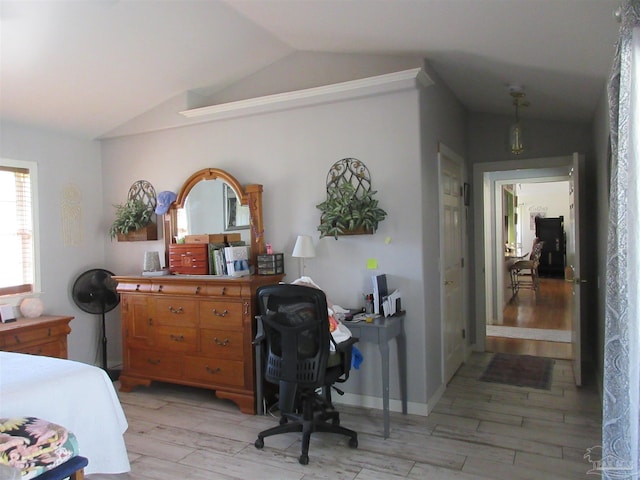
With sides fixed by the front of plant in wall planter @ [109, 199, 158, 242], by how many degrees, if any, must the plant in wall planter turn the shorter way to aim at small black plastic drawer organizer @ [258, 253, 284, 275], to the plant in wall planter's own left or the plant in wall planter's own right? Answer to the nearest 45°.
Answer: approximately 90° to the plant in wall planter's own left

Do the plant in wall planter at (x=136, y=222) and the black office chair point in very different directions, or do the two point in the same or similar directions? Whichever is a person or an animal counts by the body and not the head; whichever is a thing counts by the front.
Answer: very different directions

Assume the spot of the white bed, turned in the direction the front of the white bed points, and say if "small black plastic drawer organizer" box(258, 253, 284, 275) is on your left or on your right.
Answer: on your left

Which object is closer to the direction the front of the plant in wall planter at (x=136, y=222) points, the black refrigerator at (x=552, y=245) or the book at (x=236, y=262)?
the book

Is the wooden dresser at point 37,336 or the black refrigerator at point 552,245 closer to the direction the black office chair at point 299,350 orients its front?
the black refrigerator

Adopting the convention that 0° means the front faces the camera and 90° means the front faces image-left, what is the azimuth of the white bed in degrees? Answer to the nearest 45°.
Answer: approximately 315°

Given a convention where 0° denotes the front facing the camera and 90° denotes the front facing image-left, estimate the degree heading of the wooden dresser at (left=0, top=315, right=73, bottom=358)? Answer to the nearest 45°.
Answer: approximately 315°

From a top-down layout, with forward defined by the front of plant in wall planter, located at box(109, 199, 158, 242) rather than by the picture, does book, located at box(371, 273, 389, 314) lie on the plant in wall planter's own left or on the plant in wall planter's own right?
on the plant in wall planter's own left

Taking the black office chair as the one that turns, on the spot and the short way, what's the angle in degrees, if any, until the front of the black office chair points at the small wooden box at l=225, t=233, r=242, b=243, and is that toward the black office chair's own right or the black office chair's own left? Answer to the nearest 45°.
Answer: approximately 90° to the black office chair's own left

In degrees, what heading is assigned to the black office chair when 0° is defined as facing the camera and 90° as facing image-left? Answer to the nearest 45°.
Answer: approximately 225°

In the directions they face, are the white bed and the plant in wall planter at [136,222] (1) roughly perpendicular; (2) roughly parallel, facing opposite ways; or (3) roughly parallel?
roughly perpendicular

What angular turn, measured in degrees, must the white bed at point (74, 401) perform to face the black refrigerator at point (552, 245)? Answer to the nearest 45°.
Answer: approximately 90° to its left

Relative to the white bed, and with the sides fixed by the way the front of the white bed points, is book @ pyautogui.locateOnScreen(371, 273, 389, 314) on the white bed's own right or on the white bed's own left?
on the white bed's own left
